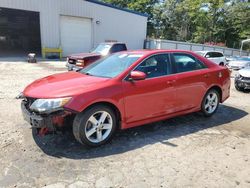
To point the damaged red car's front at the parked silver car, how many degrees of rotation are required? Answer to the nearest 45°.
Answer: approximately 180°

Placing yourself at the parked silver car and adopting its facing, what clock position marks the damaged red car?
The damaged red car is roughly at 11 o'clock from the parked silver car.

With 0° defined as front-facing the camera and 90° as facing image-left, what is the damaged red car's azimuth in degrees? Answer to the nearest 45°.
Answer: approximately 45°

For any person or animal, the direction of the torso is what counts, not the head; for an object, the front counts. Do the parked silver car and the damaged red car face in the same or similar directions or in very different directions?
same or similar directions

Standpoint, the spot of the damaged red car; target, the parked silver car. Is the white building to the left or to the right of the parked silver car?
left

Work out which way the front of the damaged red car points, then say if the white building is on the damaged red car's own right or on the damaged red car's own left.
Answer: on the damaged red car's own right

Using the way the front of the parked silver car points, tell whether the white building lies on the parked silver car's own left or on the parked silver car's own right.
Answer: on the parked silver car's own right

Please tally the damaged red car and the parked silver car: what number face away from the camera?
0
